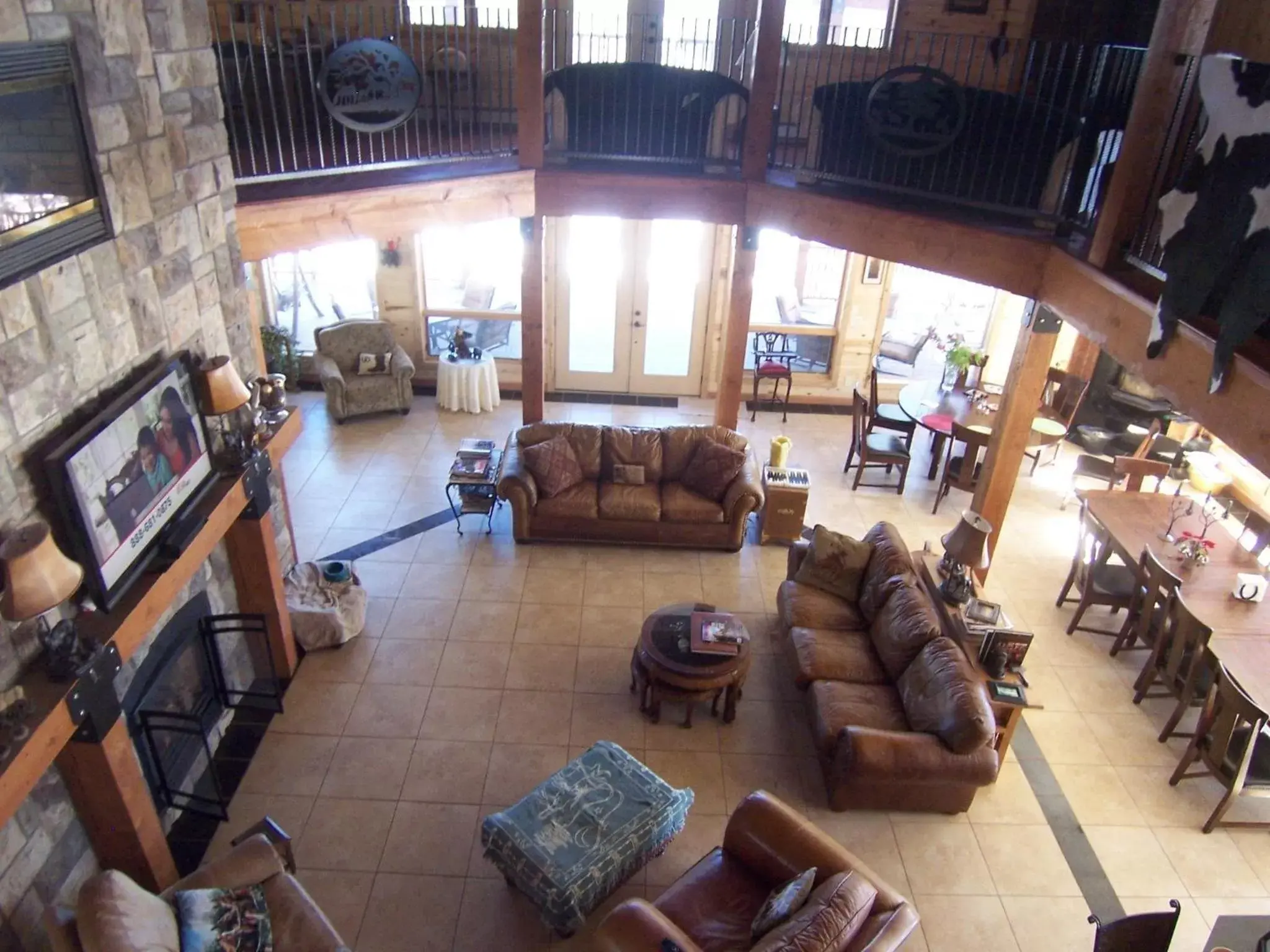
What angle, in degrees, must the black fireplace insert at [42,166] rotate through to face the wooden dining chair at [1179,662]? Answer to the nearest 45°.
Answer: approximately 45° to its left

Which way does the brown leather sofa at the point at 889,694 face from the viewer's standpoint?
to the viewer's left

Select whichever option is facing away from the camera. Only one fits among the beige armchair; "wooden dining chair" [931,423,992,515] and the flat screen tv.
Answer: the wooden dining chair

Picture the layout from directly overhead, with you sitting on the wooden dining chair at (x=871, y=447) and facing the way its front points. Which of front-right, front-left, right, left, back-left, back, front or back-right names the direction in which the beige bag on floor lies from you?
back-right

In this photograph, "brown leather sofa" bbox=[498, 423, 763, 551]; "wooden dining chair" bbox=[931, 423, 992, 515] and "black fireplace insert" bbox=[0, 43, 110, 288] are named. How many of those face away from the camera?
1

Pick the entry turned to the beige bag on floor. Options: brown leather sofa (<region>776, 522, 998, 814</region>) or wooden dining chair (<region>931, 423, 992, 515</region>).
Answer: the brown leather sofa

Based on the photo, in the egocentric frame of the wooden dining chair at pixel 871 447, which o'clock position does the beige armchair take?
The beige armchair is roughly at 6 o'clock from the wooden dining chair.

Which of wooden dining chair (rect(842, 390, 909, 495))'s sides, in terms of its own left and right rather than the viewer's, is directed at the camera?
right

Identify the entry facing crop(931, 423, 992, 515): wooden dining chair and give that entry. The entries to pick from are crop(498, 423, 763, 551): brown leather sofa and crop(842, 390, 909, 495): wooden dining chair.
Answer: crop(842, 390, 909, 495): wooden dining chair

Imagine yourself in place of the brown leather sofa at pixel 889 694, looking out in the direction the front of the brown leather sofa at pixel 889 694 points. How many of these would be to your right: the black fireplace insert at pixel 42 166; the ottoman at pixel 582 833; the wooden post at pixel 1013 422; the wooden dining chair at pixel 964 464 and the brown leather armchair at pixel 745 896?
2

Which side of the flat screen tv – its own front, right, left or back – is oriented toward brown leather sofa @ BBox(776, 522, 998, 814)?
front

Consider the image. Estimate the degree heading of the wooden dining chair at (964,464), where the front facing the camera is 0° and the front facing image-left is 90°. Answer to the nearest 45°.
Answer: approximately 180°

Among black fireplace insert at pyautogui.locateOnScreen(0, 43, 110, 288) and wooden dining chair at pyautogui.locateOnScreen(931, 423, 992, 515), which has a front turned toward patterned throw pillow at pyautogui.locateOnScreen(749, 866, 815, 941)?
the black fireplace insert

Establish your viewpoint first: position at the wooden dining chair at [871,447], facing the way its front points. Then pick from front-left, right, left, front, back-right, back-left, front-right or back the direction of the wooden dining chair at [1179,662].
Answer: front-right

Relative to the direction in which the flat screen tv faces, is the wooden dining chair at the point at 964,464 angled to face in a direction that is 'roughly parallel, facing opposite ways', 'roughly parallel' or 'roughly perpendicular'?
roughly perpendicular

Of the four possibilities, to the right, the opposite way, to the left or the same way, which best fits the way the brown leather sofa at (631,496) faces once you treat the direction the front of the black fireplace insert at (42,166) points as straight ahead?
to the right

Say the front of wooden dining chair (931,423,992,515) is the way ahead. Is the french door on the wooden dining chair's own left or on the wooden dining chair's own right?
on the wooden dining chair's own left

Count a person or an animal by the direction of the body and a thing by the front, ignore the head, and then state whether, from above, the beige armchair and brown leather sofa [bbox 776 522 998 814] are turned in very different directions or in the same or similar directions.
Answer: very different directions

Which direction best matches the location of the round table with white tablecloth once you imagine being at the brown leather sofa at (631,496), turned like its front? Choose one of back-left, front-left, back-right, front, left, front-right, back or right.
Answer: back-right
